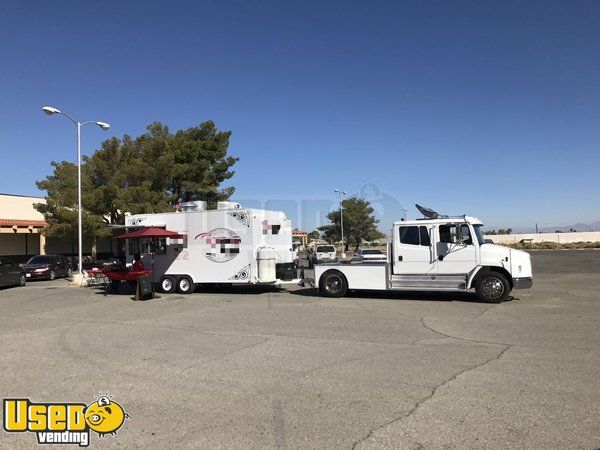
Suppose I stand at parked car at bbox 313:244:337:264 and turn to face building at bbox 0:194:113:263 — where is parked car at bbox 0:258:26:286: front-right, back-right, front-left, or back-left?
front-left

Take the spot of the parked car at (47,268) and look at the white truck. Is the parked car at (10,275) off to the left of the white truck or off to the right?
right

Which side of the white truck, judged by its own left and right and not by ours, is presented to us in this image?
right

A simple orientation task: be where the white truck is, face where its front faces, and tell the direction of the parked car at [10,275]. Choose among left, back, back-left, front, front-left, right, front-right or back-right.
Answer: back

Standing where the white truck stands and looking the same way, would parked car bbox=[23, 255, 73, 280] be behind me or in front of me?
behind

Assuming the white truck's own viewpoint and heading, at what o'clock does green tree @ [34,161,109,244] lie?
The green tree is roughly at 7 o'clock from the white truck.

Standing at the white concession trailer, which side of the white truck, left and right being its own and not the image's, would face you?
back

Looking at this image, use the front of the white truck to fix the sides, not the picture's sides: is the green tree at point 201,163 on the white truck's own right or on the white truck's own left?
on the white truck's own left

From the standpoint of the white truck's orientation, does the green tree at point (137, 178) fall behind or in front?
behind
